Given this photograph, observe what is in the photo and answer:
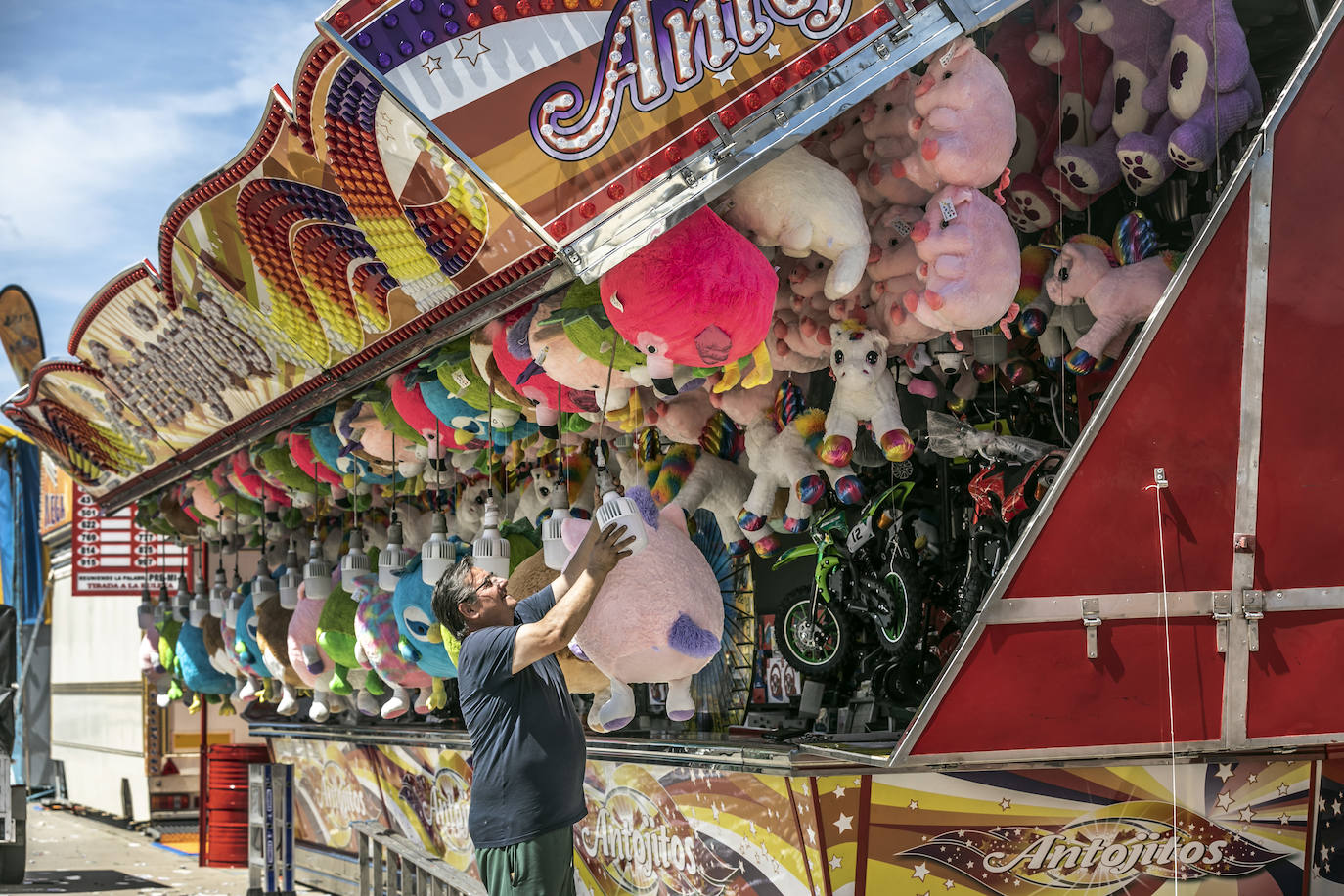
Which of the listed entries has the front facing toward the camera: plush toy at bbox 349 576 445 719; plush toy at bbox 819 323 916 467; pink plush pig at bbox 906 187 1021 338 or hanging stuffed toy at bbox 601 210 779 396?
plush toy at bbox 819 323 916 467

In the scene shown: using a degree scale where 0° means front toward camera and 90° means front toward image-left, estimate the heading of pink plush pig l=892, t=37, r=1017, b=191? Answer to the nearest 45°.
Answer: approximately 90°

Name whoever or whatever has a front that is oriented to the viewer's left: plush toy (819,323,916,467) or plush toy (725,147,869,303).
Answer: plush toy (725,147,869,303)

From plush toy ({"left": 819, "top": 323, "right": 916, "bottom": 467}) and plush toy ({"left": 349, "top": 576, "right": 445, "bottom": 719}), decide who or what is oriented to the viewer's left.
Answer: plush toy ({"left": 349, "top": 576, "right": 445, "bottom": 719})

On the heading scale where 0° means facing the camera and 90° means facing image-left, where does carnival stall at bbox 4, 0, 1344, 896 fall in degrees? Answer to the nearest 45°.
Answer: approximately 45°

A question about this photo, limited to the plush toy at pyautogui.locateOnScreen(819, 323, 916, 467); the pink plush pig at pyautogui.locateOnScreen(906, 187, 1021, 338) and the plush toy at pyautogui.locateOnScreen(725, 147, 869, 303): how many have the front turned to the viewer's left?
2

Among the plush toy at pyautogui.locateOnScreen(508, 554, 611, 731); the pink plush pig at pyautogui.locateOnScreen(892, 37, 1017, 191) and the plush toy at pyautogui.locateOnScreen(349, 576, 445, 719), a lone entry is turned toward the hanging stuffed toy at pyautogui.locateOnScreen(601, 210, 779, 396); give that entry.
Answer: the pink plush pig

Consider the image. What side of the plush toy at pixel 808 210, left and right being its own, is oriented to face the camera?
left
